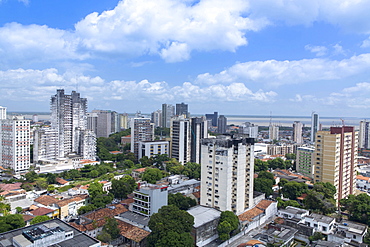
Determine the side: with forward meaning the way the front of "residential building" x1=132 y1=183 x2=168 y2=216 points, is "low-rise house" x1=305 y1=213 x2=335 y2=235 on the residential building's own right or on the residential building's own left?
on the residential building's own left

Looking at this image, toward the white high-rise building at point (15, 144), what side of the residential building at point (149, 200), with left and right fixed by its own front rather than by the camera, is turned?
right

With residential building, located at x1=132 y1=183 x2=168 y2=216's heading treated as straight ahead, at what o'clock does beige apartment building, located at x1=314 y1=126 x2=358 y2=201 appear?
The beige apartment building is roughly at 7 o'clock from the residential building.

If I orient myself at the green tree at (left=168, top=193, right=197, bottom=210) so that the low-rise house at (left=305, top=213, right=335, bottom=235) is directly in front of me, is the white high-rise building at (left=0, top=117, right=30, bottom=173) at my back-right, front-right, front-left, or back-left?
back-left

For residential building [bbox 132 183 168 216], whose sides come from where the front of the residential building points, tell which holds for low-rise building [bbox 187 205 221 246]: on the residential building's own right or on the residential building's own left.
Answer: on the residential building's own left

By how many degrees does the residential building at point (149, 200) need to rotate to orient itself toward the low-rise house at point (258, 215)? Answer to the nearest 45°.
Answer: approximately 135° to its left

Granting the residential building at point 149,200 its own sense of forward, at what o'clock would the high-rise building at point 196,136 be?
The high-rise building is roughly at 5 o'clock from the residential building.

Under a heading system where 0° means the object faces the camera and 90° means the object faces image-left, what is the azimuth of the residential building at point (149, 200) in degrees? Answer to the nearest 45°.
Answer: approximately 45°

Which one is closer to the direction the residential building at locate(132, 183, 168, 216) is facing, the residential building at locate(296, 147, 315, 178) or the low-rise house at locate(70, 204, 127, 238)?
the low-rise house

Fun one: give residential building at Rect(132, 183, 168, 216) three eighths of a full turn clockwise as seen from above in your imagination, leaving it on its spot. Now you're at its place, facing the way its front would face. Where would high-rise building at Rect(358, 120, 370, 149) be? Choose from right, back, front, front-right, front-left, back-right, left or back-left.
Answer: front-right

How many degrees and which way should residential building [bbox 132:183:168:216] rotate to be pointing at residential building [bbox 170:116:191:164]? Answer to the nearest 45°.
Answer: approximately 135° to its right

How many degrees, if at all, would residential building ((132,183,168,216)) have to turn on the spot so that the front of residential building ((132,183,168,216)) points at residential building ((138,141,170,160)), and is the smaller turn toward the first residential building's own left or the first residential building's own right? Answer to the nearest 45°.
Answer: approximately 135° to the first residential building's own right
